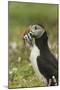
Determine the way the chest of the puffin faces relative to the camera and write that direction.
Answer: to the viewer's left
